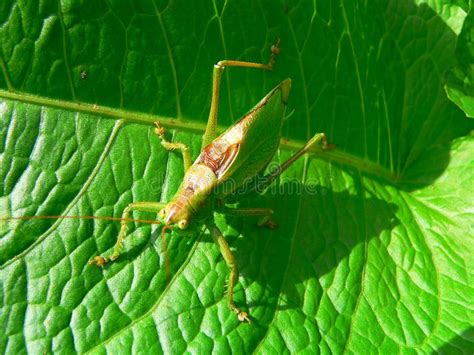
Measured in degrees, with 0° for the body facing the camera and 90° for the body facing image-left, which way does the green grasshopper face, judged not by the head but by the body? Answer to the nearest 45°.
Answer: approximately 45°
